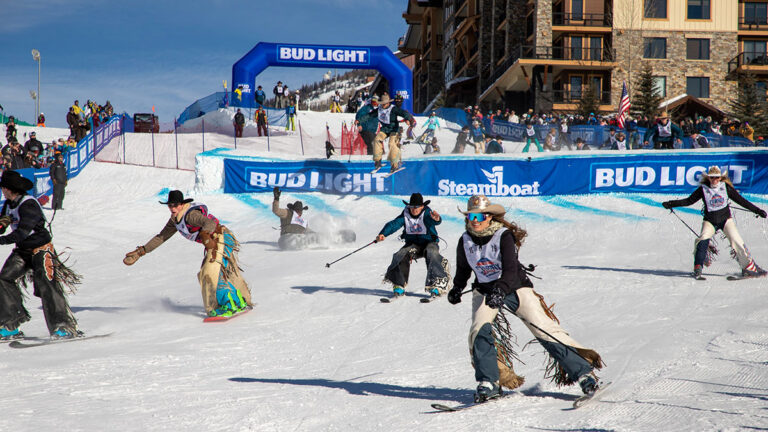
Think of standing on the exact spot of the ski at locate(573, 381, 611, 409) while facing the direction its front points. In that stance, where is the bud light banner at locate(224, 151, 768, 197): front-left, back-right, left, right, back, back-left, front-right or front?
back-right

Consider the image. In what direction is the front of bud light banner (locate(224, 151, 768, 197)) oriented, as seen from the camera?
facing the viewer

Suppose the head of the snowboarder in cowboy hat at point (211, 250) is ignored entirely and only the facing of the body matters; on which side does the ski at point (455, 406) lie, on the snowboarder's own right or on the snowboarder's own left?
on the snowboarder's own left

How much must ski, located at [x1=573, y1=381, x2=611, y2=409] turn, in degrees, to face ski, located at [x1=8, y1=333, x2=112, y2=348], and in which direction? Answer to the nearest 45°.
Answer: approximately 45° to its right

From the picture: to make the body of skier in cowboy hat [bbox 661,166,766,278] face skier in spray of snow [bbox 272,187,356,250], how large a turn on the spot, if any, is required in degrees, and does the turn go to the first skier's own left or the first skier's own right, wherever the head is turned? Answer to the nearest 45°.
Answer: approximately 90° to the first skier's own right

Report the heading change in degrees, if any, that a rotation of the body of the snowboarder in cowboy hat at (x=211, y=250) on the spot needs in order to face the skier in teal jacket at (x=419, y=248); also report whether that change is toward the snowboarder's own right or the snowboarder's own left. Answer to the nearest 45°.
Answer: approximately 135° to the snowboarder's own left

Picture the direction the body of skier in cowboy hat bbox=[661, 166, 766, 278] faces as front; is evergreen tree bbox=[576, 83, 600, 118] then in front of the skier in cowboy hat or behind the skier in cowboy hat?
behind

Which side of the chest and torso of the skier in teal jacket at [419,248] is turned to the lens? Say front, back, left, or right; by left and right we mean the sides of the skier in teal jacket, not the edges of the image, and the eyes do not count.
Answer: front

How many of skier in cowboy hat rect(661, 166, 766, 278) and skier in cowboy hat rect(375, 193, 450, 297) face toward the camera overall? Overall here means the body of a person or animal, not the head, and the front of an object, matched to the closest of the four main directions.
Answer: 2

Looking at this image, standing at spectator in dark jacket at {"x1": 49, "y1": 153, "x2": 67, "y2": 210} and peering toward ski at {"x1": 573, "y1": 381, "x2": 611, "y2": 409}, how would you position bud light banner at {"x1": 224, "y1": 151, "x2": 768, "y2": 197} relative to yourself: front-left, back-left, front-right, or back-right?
front-left

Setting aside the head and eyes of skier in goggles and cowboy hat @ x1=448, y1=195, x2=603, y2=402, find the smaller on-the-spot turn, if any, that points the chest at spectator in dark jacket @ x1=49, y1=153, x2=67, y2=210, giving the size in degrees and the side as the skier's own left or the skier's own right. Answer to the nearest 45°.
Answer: approximately 90° to the skier's own right
